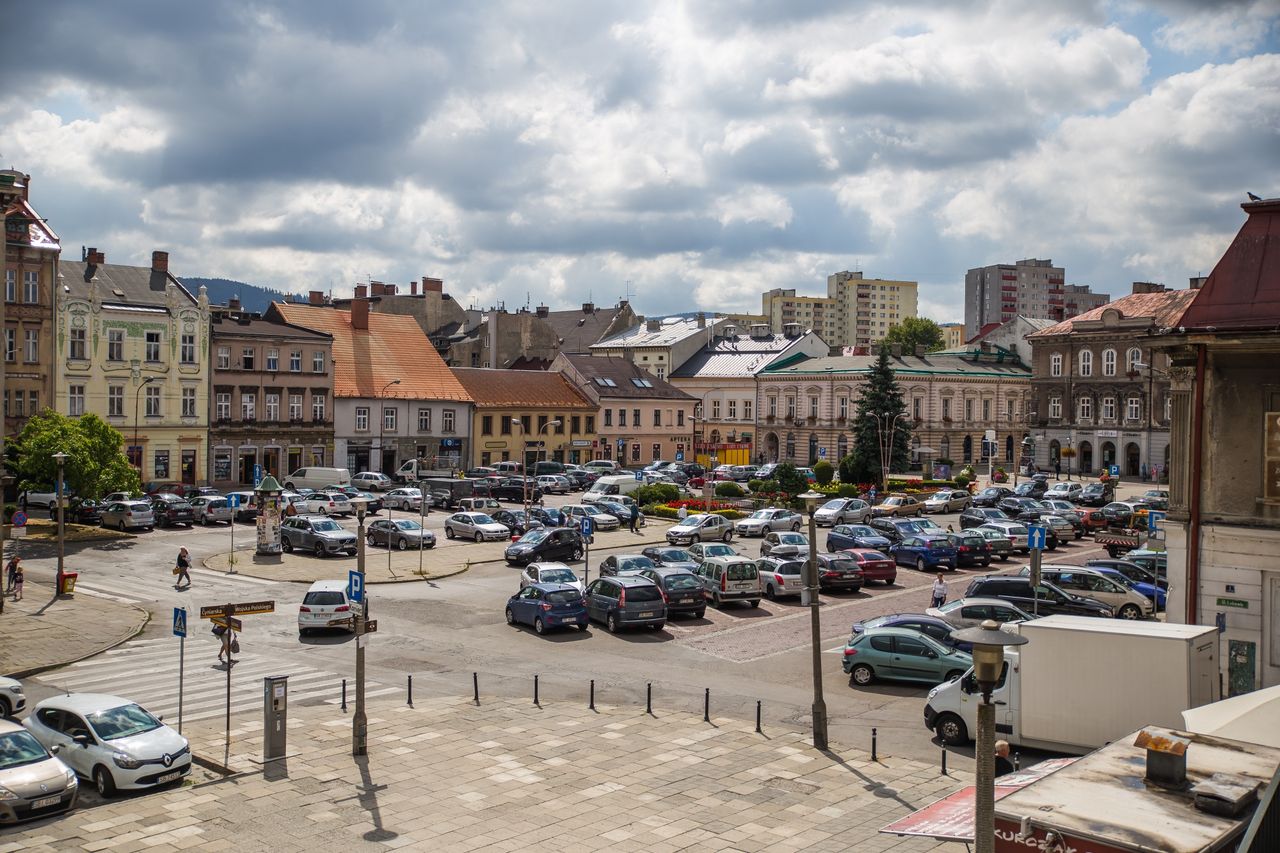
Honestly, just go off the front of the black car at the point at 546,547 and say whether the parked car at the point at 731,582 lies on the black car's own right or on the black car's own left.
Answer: on the black car's own left

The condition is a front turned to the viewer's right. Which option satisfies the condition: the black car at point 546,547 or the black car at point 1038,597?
the black car at point 1038,597

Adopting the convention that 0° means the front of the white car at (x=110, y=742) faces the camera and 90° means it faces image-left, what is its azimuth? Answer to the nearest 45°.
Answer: approximately 315°
